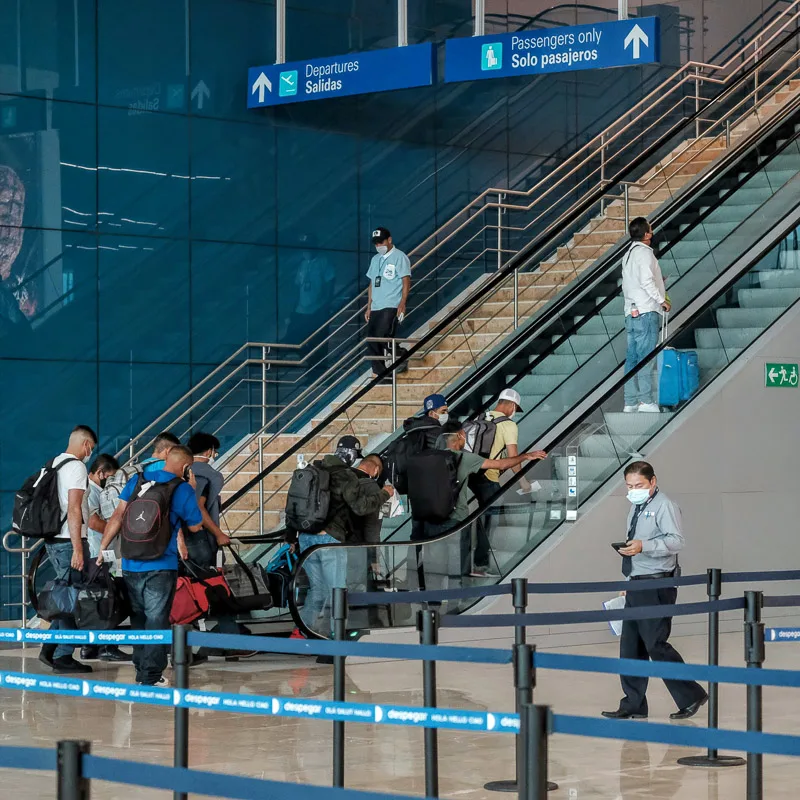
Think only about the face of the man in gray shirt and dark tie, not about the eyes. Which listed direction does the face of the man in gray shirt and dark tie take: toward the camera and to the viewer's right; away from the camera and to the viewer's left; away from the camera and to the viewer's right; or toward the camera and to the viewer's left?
toward the camera and to the viewer's left

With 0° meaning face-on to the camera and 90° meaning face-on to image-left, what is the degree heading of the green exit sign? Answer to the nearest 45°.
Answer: approximately 0°

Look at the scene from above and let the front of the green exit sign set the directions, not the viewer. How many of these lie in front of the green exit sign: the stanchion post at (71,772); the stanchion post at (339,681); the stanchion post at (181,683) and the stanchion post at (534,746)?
4

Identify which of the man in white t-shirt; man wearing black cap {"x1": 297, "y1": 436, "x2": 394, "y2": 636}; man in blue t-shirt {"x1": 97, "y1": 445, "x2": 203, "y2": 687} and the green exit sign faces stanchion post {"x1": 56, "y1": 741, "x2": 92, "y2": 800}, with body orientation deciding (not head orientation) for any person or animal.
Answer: the green exit sign

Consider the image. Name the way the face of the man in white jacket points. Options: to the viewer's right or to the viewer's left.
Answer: to the viewer's right

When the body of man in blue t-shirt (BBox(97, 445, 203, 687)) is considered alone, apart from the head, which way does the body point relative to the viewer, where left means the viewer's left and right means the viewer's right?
facing away from the viewer and to the right of the viewer

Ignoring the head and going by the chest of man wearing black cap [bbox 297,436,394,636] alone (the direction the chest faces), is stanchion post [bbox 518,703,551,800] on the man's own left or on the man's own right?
on the man's own right

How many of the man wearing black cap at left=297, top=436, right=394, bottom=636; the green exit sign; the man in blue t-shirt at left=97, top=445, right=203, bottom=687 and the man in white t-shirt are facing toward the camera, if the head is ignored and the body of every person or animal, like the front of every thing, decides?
1

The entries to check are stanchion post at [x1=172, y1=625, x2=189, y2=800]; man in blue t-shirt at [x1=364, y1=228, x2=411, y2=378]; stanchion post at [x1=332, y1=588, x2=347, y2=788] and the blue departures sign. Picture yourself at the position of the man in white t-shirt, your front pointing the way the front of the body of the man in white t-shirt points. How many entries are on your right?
2
